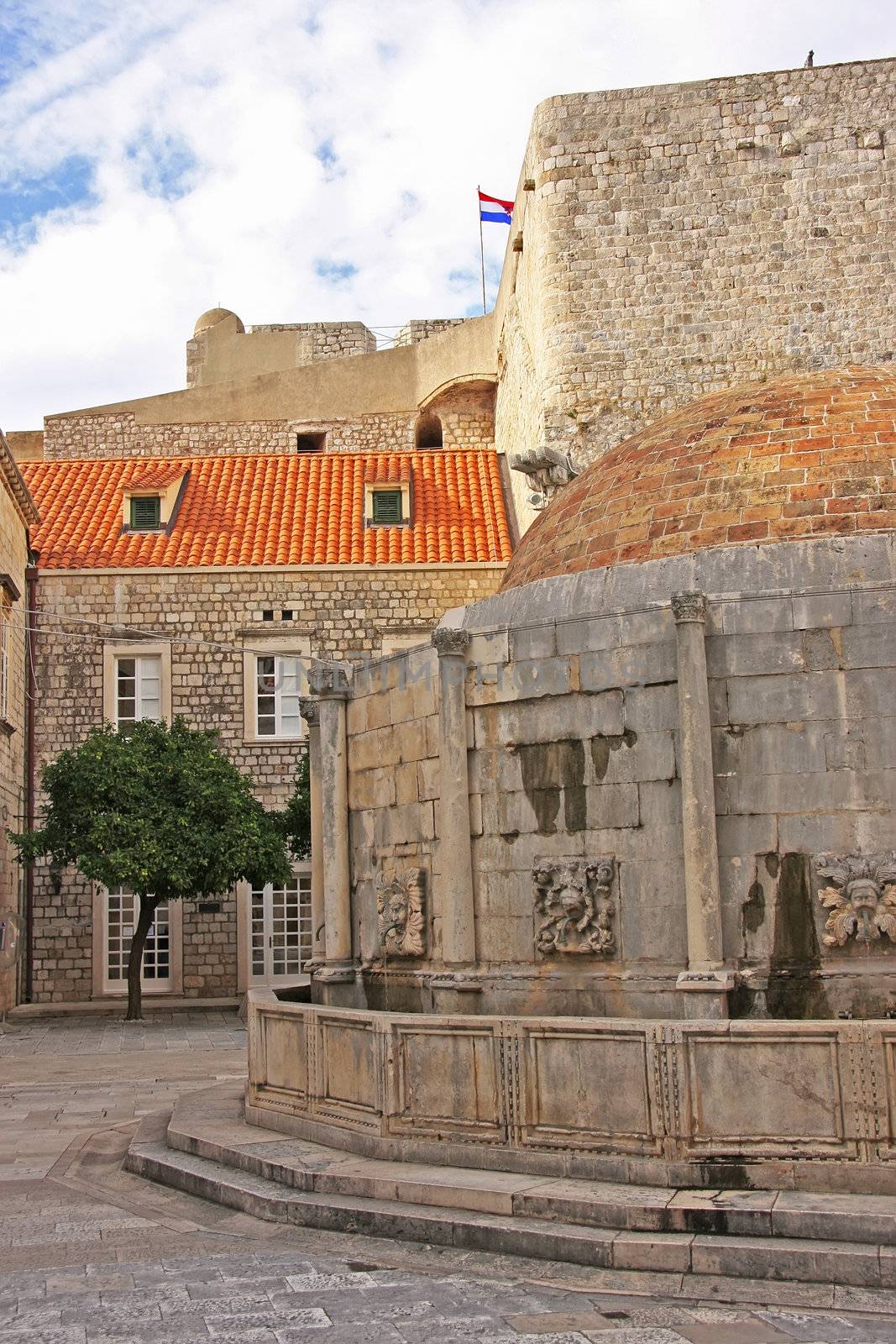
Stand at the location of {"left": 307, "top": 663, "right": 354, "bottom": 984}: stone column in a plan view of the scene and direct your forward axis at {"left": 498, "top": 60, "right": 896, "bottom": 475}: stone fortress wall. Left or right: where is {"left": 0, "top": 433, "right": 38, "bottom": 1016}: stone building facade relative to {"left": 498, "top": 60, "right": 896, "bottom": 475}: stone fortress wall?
left

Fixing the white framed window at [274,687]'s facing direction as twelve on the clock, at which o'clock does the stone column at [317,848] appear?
The stone column is roughly at 12 o'clock from the white framed window.

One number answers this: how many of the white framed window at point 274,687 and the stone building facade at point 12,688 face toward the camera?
1

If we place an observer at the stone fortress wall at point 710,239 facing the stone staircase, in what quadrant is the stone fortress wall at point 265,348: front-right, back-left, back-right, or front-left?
back-right

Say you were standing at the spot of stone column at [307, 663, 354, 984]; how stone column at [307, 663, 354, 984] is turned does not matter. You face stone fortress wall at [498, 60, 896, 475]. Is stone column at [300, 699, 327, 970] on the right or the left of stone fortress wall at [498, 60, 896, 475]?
left

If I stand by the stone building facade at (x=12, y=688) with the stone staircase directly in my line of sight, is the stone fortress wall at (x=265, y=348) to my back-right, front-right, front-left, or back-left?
back-left

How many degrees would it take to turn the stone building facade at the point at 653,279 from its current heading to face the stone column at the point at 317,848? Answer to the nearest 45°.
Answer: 0° — it already faces it

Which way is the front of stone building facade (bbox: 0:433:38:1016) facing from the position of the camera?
facing to the right of the viewer
